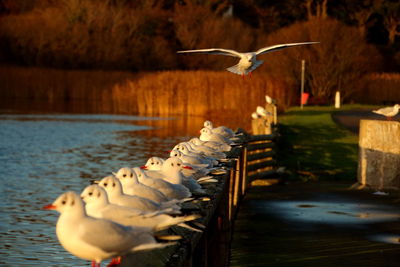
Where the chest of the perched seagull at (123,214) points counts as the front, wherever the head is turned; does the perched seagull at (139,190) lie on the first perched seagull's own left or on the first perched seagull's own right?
on the first perched seagull's own right

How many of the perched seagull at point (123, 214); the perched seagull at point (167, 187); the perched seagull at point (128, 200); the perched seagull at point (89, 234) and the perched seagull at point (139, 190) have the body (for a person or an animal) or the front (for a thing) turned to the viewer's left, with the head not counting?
5

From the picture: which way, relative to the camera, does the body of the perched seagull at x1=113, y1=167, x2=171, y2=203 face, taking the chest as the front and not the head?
to the viewer's left

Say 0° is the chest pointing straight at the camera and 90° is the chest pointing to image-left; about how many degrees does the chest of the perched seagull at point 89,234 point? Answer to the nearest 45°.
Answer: approximately 90°

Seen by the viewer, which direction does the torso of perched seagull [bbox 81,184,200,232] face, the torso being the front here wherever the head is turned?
to the viewer's left

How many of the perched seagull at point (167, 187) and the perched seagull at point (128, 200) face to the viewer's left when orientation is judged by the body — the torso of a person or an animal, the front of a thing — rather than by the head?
2

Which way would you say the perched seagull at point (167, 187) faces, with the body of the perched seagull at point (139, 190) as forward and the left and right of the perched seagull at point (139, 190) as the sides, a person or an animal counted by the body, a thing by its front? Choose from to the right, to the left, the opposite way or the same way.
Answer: the same way

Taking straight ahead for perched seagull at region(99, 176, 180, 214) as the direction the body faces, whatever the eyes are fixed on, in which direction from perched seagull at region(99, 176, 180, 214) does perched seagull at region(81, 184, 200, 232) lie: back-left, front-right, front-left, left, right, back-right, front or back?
left

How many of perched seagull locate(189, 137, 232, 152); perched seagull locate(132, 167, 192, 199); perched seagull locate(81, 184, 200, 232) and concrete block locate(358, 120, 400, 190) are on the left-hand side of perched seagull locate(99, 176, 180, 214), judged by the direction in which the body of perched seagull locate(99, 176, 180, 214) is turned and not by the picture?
1

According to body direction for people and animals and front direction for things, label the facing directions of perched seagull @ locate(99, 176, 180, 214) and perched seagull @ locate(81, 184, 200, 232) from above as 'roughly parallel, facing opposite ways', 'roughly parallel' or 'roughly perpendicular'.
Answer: roughly parallel

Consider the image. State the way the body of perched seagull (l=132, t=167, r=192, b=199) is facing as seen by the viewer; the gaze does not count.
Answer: to the viewer's left

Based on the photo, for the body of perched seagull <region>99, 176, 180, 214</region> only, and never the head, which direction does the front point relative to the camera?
to the viewer's left

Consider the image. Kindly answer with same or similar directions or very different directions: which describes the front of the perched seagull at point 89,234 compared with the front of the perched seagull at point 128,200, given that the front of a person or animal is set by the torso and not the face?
same or similar directions
